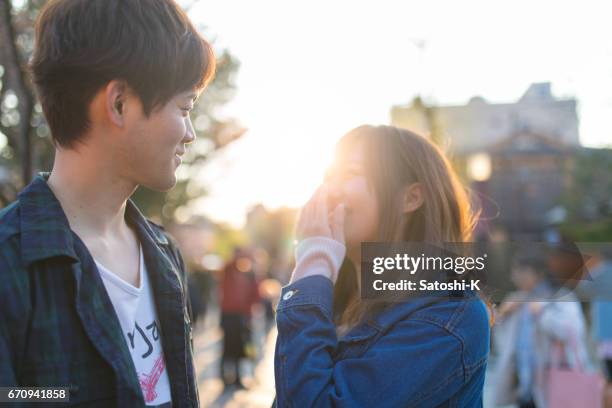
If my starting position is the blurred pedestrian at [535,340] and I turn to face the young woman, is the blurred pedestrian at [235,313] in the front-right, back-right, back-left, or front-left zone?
back-right

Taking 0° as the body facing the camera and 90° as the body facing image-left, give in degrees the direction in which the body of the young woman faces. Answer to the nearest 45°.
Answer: approximately 45°

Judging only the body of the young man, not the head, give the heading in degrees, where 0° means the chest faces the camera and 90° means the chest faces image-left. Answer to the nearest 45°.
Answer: approximately 315°

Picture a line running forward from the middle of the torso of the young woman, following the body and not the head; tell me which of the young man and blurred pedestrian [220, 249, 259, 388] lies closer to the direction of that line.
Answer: the young man

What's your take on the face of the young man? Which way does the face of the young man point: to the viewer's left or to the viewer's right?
to the viewer's right

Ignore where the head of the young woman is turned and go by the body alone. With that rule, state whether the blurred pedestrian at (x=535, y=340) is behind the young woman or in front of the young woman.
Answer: behind
